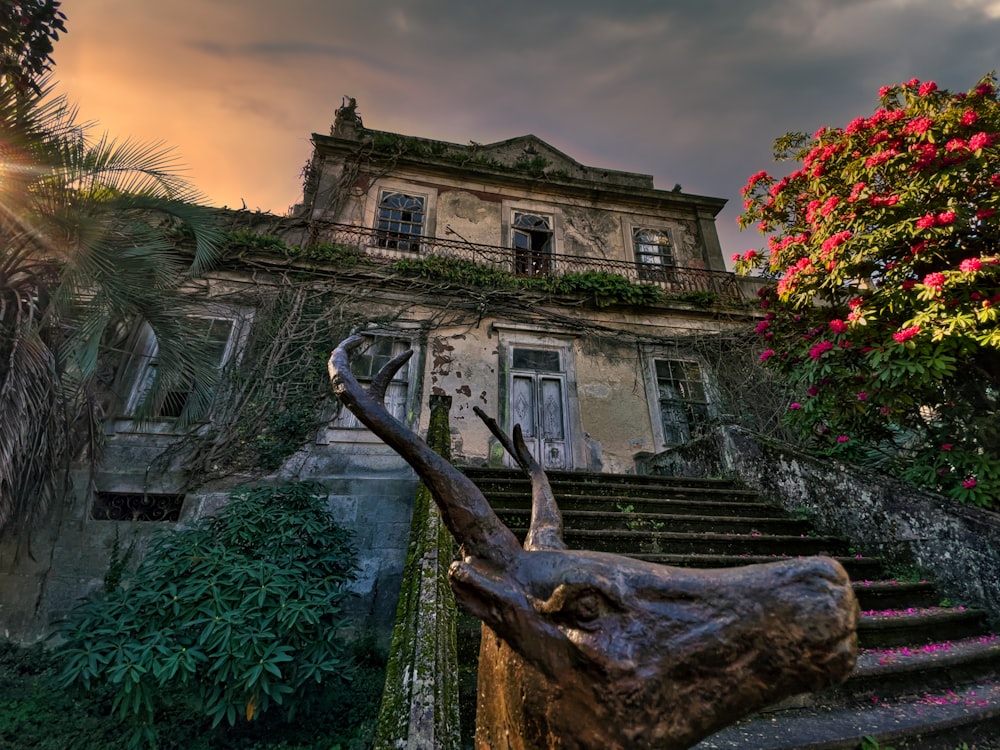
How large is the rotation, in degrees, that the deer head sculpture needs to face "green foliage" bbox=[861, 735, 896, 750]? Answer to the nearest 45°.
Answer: approximately 45° to its left

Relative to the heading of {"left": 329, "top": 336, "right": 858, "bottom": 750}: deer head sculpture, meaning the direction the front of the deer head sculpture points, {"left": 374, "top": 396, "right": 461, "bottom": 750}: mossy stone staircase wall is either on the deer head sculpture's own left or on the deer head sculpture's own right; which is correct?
on the deer head sculpture's own left

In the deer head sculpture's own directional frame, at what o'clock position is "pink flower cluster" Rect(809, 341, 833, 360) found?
The pink flower cluster is roughly at 10 o'clock from the deer head sculpture.

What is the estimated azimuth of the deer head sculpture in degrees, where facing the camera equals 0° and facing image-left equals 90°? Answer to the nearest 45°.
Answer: approximately 270°

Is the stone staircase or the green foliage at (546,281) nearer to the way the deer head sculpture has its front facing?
the stone staircase

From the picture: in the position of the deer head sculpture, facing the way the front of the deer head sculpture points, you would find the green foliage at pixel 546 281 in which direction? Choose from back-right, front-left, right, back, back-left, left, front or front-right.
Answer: left

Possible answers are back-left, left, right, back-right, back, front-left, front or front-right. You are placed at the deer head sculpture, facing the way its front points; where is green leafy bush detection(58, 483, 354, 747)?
back-left

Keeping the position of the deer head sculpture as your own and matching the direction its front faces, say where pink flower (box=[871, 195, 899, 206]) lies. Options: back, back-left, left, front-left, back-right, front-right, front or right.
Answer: front-left

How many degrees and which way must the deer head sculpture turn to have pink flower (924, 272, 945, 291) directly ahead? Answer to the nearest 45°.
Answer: approximately 45° to its left

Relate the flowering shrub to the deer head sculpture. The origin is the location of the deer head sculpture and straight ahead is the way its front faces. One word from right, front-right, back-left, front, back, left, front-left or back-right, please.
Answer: front-left

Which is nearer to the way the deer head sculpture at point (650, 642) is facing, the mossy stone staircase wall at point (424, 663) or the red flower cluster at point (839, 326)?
the red flower cluster
